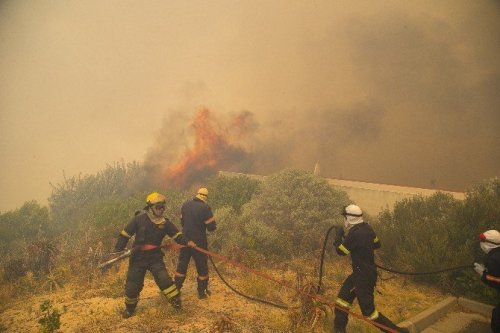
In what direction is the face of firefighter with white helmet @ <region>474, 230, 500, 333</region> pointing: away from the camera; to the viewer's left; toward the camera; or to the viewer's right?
to the viewer's left

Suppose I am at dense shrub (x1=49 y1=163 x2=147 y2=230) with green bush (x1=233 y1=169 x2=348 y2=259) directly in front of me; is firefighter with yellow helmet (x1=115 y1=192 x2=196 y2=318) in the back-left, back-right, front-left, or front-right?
front-right

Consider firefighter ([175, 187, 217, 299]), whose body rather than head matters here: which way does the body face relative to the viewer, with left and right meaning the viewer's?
facing away from the viewer and to the right of the viewer

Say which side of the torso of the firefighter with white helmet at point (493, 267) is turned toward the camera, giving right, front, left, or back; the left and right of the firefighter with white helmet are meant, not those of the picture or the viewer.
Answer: left

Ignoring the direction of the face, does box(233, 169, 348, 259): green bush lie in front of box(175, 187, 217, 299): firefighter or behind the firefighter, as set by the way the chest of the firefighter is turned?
in front

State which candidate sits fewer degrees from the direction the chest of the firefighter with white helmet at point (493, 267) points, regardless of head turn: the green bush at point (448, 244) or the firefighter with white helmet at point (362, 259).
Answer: the firefighter with white helmet

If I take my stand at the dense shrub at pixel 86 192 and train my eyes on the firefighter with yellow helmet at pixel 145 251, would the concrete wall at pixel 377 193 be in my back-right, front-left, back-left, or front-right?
front-left

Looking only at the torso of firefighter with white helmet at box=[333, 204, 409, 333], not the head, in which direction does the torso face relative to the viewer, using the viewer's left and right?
facing away from the viewer and to the left of the viewer

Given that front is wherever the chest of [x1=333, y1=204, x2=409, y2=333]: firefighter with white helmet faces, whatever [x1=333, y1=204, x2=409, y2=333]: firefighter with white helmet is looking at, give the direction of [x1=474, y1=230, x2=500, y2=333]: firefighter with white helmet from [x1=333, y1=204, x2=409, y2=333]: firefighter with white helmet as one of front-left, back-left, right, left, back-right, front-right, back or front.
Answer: back-right

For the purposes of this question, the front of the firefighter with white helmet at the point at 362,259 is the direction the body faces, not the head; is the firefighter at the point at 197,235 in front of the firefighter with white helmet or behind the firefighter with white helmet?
in front

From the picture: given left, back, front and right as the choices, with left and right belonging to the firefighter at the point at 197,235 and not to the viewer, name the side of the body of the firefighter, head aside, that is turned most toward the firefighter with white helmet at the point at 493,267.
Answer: right

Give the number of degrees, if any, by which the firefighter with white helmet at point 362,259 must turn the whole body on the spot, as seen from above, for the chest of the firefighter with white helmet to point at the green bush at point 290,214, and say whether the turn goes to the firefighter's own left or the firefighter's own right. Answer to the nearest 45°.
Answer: approximately 45° to the firefighter's own right

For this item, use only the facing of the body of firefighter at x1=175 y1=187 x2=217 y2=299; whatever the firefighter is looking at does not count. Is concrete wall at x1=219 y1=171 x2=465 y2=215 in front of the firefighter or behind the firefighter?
in front

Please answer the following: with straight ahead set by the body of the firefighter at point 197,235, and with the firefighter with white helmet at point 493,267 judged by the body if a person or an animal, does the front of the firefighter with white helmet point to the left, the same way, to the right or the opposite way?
to the left
